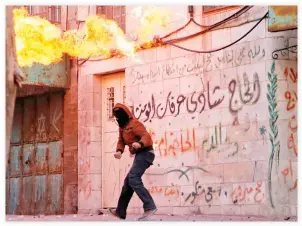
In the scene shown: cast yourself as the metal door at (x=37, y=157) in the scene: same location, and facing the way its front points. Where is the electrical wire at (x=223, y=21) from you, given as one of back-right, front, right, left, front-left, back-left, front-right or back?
front-left

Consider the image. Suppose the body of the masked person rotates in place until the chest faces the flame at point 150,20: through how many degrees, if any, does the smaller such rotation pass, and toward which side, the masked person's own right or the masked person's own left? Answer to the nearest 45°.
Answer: approximately 135° to the masked person's own right

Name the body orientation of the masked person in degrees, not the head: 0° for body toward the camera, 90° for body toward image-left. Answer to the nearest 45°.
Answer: approximately 45°

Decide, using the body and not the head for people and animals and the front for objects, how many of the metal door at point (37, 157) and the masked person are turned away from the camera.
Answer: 0

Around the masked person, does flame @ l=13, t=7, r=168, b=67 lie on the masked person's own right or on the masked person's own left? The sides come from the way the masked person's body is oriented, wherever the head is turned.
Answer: on the masked person's own right

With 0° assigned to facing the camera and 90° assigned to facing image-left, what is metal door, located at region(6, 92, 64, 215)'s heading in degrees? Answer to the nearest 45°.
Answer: approximately 0°

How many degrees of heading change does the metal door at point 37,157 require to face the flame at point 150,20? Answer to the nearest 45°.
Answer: approximately 45° to its left

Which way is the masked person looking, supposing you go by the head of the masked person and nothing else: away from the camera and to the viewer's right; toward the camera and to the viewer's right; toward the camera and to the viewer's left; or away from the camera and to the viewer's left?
toward the camera and to the viewer's left
